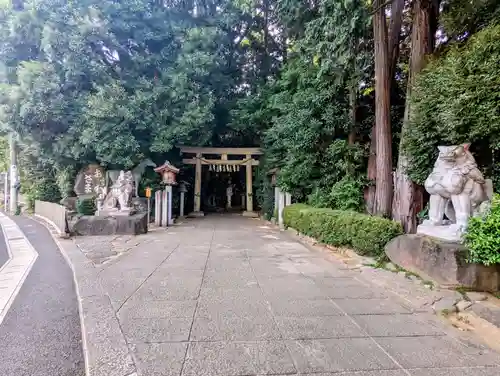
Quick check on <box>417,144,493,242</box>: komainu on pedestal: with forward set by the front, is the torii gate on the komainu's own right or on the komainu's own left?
on the komainu's own right

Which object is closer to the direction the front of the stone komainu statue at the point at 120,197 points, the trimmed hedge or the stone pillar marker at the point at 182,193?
the trimmed hedge

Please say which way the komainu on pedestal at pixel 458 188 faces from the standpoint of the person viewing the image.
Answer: facing the viewer and to the left of the viewer

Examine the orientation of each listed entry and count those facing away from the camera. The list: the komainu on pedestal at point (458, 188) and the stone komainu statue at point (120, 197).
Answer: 0

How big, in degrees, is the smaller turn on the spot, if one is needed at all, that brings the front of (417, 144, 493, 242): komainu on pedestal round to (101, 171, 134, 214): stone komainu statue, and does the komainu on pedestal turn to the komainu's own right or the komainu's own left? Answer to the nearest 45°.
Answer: approximately 45° to the komainu's own right

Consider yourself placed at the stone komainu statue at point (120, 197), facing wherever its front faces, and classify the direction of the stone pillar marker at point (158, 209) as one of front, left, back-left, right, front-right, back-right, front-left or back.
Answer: left

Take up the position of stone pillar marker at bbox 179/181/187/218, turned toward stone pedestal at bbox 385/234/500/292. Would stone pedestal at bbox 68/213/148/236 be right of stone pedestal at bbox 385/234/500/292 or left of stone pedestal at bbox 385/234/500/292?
right

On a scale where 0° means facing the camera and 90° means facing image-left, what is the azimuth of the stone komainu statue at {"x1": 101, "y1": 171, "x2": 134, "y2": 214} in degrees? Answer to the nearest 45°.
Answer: approximately 315°

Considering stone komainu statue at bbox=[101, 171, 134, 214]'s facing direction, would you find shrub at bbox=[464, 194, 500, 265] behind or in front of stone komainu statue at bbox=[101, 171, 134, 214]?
in front

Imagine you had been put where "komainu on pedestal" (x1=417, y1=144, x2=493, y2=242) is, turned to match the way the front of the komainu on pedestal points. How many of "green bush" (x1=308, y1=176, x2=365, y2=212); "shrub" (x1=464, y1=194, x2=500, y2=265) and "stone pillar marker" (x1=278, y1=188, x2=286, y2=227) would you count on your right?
2

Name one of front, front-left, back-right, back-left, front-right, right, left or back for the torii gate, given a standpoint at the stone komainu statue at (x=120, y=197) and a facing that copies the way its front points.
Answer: left
